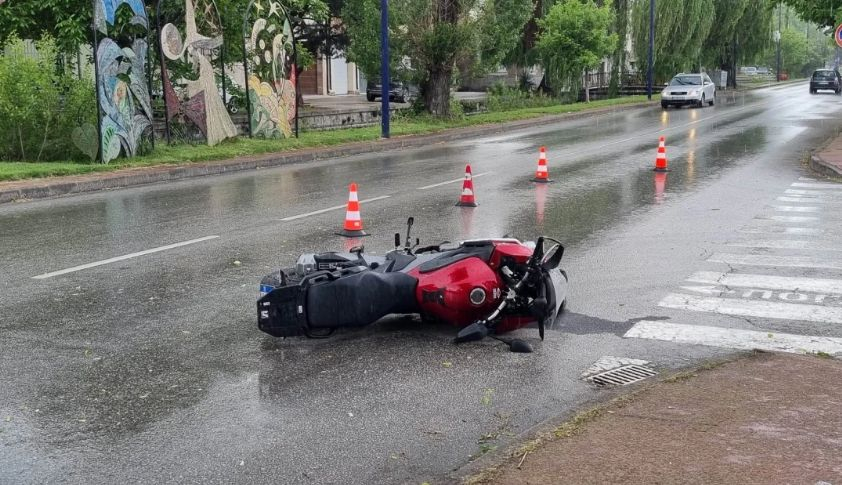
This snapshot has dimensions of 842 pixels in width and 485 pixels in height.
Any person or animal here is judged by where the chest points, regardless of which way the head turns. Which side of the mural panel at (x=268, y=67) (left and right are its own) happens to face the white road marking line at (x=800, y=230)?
front

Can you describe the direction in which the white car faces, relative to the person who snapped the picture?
facing the viewer and to the left of the viewer

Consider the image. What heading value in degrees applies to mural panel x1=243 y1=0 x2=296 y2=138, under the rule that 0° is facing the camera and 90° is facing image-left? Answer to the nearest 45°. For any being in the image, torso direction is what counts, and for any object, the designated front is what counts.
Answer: approximately 0°

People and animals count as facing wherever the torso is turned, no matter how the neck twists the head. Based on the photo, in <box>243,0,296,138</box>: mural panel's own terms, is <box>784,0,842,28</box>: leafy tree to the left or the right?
on its left

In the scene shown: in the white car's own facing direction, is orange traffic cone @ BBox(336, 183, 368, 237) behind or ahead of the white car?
ahead

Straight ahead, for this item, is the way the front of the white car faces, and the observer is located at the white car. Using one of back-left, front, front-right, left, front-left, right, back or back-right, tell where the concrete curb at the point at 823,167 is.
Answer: front-left

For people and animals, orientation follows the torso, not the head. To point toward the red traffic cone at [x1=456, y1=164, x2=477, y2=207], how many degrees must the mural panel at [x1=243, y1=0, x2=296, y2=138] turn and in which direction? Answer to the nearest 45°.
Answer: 0° — it already faces it

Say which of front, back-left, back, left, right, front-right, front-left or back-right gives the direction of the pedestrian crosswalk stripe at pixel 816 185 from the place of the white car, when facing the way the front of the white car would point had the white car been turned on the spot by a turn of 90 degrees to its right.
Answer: back-left

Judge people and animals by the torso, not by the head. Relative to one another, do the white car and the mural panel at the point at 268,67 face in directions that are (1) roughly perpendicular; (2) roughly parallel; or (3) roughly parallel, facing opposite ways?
roughly perpendicular

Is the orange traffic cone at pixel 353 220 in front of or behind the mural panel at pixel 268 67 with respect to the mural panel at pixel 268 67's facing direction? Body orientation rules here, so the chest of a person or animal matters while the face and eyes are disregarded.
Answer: in front

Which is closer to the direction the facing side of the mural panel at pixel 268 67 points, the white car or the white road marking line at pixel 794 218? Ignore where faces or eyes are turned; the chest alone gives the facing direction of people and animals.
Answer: the white road marking line

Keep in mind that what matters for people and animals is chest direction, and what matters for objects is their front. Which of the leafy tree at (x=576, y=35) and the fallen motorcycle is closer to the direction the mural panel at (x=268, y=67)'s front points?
the fallen motorcycle

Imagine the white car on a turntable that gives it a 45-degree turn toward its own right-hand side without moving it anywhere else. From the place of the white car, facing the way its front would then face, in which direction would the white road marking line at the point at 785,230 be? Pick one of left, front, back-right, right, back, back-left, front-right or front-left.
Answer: left
